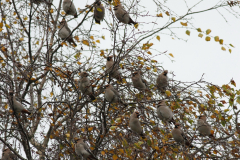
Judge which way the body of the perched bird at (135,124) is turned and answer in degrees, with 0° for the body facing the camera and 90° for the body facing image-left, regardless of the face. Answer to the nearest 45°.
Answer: approximately 45°

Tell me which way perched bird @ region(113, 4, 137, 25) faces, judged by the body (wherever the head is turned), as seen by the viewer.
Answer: to the viewer's left

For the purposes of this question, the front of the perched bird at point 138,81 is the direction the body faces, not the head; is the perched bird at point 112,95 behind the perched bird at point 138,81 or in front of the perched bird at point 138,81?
in front
